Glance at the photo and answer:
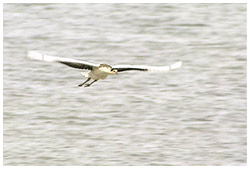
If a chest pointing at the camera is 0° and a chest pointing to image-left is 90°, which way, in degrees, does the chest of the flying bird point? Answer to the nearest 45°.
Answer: approximately 315°
